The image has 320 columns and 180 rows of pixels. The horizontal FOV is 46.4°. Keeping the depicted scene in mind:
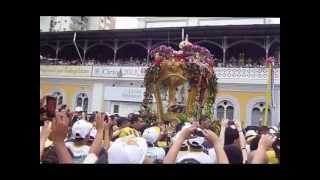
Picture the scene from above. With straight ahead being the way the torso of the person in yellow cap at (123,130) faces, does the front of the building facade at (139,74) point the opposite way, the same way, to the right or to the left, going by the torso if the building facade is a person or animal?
the opposite way

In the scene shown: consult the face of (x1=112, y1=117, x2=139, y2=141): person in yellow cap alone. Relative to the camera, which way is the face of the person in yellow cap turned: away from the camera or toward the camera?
away from the camera

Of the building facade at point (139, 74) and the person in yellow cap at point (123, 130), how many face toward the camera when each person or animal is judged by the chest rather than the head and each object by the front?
1

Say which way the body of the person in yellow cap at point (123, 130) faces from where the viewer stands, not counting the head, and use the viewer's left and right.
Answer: facing away from the viewer
